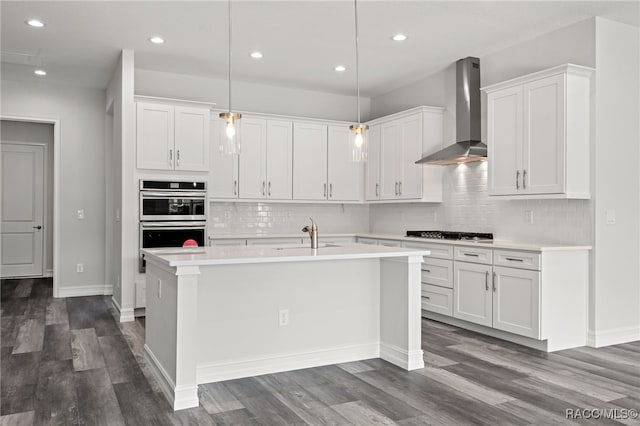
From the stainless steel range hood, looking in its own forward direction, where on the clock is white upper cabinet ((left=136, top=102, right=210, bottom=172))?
The white upper cabinet is roughly at 1 o'clock from the stainless steel range hood.

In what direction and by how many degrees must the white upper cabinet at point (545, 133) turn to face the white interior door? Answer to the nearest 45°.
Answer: approximately 45° to its right

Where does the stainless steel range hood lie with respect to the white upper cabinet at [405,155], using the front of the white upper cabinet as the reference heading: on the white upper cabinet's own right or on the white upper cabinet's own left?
on the white upper cabinet's own left

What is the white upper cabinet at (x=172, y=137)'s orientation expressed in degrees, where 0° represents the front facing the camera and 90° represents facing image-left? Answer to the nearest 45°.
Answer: approximately 0°

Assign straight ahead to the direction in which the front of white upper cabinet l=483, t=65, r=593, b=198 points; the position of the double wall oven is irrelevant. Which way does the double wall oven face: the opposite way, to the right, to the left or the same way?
to the left

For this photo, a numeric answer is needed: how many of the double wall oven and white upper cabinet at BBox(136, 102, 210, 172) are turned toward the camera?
2
